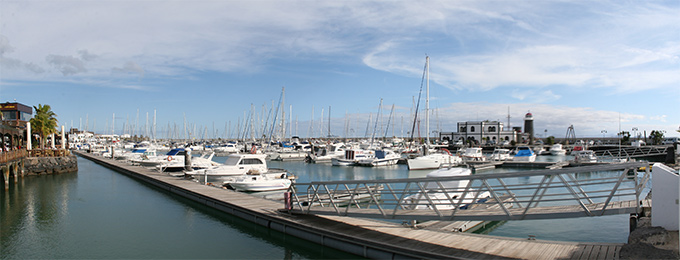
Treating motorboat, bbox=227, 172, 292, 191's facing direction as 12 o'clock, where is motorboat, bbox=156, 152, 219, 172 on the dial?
motorboat, bbox=156, 152, 219, 172 is roughly at 2 o'clock from motorboat, bbox=227, 172, 292, 191.

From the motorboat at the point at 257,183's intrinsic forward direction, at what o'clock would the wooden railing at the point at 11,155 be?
The wooden railing is roughly at 1 o'clock from the motorboat.

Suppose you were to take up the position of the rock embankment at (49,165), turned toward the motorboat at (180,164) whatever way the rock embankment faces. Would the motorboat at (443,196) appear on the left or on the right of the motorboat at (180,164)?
right

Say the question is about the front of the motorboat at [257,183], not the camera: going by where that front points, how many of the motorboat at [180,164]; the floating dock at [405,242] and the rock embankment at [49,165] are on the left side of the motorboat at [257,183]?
1

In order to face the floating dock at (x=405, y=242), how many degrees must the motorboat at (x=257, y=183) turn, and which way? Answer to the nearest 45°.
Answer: approximately 90° to its left

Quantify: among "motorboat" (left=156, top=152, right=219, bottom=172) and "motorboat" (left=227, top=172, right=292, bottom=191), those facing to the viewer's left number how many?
2

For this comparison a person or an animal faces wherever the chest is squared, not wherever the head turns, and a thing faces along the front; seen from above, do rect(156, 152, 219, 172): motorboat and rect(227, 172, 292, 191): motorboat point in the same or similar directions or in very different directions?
same or similar directions

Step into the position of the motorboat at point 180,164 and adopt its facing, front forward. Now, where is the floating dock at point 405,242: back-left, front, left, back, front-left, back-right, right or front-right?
left
